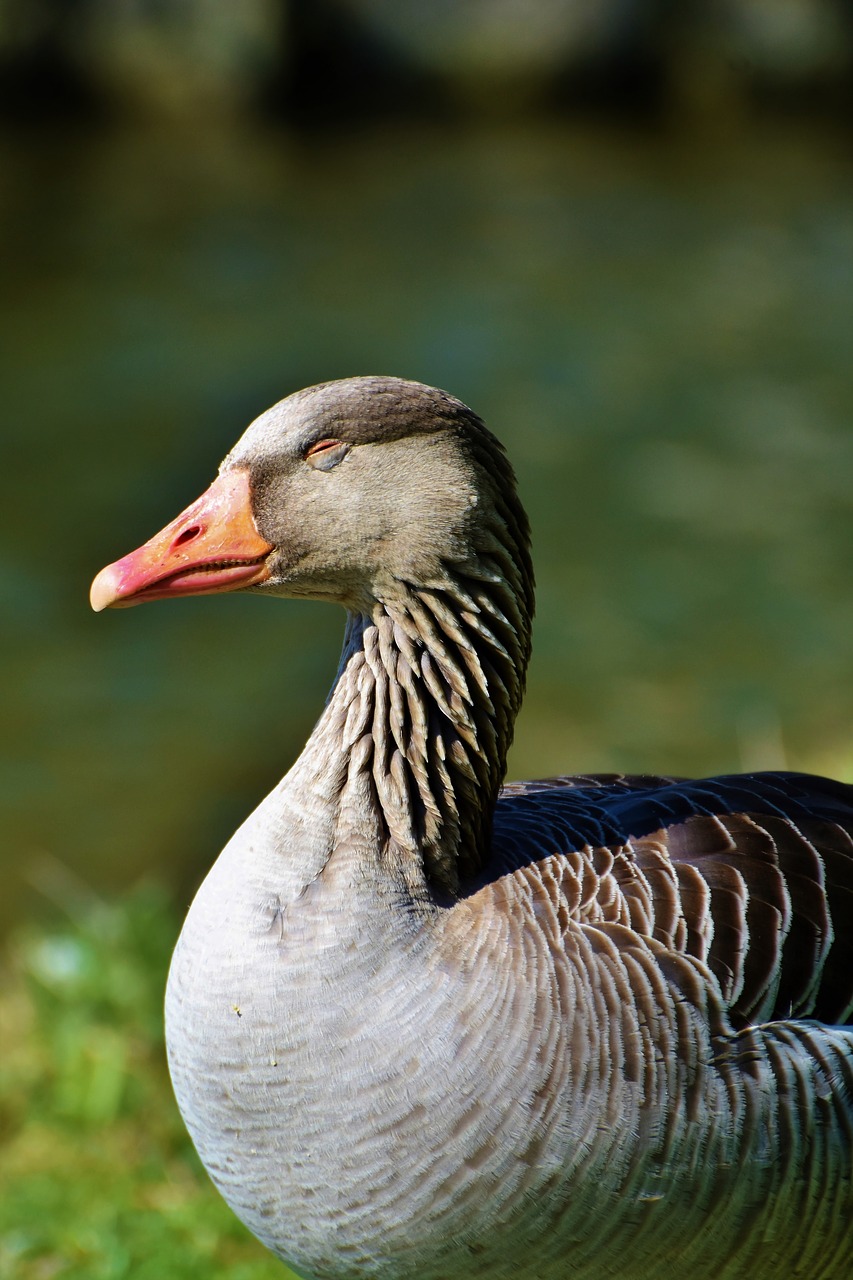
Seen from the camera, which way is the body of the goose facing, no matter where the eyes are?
to the viewer's left
